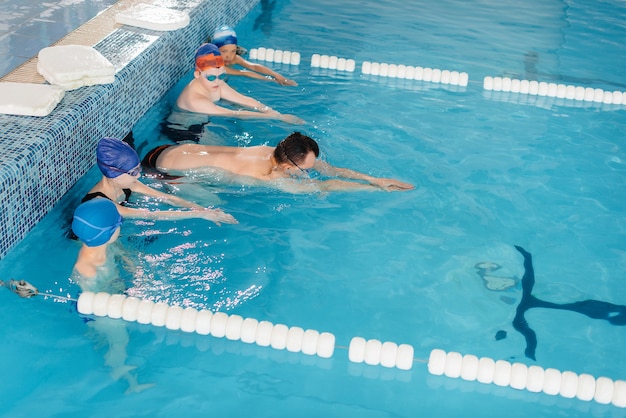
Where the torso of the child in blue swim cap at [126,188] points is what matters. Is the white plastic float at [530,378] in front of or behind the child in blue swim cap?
in front

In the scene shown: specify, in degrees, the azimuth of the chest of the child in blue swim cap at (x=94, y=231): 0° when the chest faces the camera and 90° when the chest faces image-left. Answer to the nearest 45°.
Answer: approximately 225°

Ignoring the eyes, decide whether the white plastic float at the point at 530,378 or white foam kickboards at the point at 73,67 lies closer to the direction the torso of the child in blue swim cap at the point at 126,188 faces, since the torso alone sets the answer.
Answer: the white plastic float

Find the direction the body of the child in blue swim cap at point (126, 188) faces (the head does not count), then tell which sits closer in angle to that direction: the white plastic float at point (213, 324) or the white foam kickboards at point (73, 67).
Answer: the white plastic float

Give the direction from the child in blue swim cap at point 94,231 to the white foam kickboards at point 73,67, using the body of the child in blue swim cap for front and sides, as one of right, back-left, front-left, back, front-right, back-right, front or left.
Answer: front-left

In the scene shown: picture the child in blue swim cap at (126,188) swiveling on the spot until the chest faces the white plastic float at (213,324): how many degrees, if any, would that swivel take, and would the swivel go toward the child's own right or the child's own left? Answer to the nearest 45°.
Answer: approximately 45° to the child's own right

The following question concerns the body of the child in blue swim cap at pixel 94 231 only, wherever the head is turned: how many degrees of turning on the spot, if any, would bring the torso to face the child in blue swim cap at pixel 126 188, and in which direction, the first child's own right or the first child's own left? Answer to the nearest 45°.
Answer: approximately 45° to the first child's own left

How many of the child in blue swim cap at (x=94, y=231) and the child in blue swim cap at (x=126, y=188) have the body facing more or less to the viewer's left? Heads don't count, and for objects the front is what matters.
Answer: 0

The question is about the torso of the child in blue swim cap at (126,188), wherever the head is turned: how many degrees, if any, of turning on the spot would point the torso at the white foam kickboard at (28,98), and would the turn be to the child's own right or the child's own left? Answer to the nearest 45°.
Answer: approximately 135° to the child's own left

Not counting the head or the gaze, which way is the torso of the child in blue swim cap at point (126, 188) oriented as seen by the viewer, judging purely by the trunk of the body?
to the viewer's right

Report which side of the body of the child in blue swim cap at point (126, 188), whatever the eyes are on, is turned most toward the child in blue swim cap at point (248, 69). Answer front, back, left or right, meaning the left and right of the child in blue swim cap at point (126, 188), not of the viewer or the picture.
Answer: left
